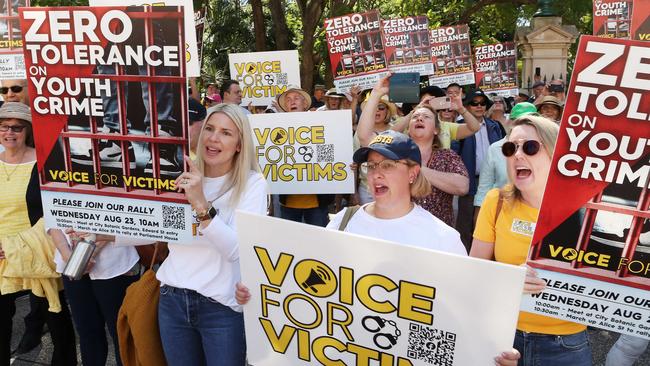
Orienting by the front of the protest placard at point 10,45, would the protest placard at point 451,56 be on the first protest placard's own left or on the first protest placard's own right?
on the first protest placard's own left

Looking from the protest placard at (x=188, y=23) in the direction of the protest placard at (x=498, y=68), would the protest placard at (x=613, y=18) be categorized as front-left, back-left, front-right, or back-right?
front-right

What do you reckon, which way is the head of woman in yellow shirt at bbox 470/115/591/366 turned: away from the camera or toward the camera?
toward the camera

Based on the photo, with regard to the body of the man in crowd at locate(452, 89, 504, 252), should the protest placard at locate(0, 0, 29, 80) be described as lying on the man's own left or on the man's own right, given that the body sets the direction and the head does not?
on the man's own right

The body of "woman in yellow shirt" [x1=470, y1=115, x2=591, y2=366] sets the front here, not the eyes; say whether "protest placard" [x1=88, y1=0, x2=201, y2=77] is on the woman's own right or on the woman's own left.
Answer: on the woman's own right

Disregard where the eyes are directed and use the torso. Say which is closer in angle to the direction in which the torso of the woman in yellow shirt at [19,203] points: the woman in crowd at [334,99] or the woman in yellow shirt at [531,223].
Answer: the woman in yellow shirt

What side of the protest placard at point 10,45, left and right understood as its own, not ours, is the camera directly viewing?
front

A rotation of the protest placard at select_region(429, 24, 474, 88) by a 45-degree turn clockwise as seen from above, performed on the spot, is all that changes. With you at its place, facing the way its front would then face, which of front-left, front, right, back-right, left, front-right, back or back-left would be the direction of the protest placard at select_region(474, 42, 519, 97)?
back

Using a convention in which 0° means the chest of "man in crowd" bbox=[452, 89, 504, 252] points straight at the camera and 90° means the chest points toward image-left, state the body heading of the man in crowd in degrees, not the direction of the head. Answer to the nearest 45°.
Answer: approximately 0°

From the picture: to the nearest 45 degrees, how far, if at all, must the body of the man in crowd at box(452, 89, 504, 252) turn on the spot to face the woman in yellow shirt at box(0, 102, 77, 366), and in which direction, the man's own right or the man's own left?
approximately 45° to the man's own right

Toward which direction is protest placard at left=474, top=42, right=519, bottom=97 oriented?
toward the camera

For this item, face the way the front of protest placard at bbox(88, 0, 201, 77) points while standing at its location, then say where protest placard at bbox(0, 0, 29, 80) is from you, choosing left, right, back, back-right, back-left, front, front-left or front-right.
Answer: back-right

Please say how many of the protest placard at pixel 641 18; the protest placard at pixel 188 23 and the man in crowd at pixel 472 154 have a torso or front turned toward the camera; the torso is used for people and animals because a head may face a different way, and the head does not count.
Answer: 3

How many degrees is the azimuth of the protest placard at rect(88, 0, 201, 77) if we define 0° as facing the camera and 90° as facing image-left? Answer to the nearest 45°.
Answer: approximately 0°

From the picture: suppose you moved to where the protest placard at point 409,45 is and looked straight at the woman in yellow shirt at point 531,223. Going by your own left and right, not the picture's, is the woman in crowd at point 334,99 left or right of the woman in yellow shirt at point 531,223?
right

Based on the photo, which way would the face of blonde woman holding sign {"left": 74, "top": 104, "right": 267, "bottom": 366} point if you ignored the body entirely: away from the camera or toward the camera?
toward the camera

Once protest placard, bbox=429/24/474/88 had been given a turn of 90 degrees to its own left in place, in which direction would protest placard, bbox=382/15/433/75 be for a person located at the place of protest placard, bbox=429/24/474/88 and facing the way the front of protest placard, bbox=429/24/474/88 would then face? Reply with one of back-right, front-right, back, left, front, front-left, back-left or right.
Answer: back-right

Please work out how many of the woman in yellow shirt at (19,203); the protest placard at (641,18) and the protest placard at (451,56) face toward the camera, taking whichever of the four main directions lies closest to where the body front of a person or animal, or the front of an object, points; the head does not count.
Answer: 3

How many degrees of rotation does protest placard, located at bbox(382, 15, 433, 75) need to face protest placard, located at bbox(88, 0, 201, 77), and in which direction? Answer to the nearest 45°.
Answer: approximately 45° to its right

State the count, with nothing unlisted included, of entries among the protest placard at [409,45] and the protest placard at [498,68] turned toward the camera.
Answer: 2
